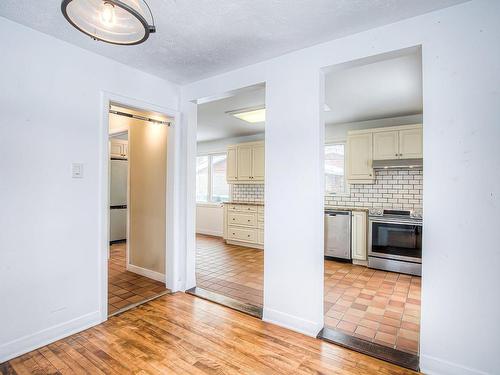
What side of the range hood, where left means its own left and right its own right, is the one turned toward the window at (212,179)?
right

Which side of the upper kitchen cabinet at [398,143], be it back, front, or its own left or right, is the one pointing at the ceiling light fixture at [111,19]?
front

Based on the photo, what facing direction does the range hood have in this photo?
toward the camera

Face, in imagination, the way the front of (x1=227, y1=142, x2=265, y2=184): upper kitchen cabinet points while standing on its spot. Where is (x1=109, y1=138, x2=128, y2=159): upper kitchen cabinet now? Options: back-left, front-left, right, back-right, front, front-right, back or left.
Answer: front-right

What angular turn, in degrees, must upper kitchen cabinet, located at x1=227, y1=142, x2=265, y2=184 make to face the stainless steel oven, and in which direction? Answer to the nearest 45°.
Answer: approximately 90° to its left

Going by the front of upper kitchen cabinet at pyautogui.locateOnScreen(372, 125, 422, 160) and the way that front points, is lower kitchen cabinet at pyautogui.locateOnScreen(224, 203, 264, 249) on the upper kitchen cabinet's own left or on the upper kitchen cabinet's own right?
on the upper kitchen cabinet's own right

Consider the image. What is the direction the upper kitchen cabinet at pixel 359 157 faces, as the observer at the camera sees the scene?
facing the viewer

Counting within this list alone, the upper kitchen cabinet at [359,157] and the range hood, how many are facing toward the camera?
2

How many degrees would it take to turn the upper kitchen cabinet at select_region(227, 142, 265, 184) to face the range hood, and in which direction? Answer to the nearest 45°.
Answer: approximately 90° to its left

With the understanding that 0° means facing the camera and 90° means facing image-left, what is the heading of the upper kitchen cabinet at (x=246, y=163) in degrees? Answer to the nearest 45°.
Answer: approximately 45°

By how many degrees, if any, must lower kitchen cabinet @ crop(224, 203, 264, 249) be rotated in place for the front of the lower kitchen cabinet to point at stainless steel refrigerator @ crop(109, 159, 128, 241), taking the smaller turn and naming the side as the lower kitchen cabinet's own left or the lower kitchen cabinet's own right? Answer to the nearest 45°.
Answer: approximately 45° to the lower kitchen cabinet's own right

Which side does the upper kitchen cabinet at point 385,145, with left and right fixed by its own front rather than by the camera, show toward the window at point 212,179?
right

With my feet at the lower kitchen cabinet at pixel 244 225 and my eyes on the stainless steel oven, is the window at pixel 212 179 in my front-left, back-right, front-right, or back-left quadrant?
back-left

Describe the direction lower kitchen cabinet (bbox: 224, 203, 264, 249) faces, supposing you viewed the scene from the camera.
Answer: facing the viewer and to the left of the viewer

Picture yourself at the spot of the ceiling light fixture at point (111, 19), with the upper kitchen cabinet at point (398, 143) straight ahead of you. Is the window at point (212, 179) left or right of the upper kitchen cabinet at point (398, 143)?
left
